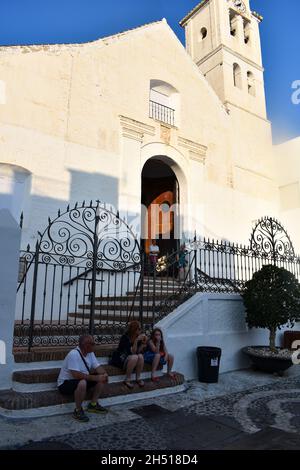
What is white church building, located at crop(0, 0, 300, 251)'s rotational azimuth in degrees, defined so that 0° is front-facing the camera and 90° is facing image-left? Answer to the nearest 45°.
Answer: approximately 315°

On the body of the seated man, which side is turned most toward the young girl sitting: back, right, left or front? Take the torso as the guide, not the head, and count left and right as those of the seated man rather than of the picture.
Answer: left

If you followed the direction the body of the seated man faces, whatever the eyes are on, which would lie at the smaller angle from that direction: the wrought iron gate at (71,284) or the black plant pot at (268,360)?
the black plant pot

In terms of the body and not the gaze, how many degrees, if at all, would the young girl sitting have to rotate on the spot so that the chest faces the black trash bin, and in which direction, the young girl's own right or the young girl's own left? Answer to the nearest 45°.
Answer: approximately 90° to the young girl's own left

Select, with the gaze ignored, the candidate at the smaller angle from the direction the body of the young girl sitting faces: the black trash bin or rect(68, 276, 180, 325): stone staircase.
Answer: the black trash bin

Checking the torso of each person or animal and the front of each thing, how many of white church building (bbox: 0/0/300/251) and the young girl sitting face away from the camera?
0

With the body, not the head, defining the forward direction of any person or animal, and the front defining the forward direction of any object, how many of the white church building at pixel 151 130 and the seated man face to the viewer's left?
0

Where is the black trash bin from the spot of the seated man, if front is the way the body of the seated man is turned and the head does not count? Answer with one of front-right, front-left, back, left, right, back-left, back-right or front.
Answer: left

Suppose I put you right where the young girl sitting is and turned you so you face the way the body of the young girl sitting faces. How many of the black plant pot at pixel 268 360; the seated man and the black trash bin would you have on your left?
2

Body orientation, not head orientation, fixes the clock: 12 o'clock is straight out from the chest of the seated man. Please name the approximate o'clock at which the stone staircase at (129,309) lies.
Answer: The stone staircase is roughly at 8 o'clock from the seated man.

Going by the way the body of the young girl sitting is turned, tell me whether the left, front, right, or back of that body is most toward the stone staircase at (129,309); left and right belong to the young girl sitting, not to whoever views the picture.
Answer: back

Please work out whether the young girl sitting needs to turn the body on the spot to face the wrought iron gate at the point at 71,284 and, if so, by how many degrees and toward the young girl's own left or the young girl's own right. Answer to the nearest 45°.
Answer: approximately 180°
